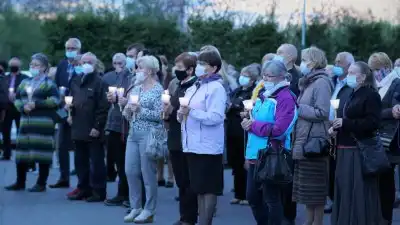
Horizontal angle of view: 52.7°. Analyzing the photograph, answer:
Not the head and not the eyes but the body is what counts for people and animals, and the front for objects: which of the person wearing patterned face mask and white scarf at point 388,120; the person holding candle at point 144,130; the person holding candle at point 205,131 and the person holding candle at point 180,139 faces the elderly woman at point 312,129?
the person wearing patterned face mask and white scarf at point 388,120

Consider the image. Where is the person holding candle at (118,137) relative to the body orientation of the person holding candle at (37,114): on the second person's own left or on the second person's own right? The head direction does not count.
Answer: on the second person's own left

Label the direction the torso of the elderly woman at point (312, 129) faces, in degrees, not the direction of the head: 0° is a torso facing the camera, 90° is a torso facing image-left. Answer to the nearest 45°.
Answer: approximately 90°

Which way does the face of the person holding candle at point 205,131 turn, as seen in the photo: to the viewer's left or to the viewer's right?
to the viewer's left

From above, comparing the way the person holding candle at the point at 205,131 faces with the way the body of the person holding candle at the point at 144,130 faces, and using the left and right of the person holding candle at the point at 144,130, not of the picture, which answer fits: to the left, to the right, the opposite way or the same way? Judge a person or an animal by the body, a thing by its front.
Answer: the same way

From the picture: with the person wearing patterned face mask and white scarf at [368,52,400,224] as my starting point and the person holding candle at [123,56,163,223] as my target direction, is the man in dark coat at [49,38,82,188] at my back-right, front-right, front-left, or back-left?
front-right

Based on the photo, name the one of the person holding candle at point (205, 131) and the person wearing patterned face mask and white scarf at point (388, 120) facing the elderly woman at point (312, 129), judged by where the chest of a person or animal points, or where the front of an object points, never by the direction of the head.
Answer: the person wearing patterned face mask and white scarf at point (388, 120)

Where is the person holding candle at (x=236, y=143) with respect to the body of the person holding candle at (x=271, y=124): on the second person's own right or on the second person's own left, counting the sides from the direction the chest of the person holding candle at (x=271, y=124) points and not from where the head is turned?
on the second person's own right

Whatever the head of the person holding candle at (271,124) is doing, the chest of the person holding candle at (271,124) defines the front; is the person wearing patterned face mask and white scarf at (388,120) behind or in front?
behind

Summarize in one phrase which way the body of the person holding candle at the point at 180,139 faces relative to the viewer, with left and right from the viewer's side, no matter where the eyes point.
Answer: facing the viewer and to the left of the viewer

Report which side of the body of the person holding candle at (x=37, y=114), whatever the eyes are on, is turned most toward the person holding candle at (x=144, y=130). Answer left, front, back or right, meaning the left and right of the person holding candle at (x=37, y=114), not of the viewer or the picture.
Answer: left
